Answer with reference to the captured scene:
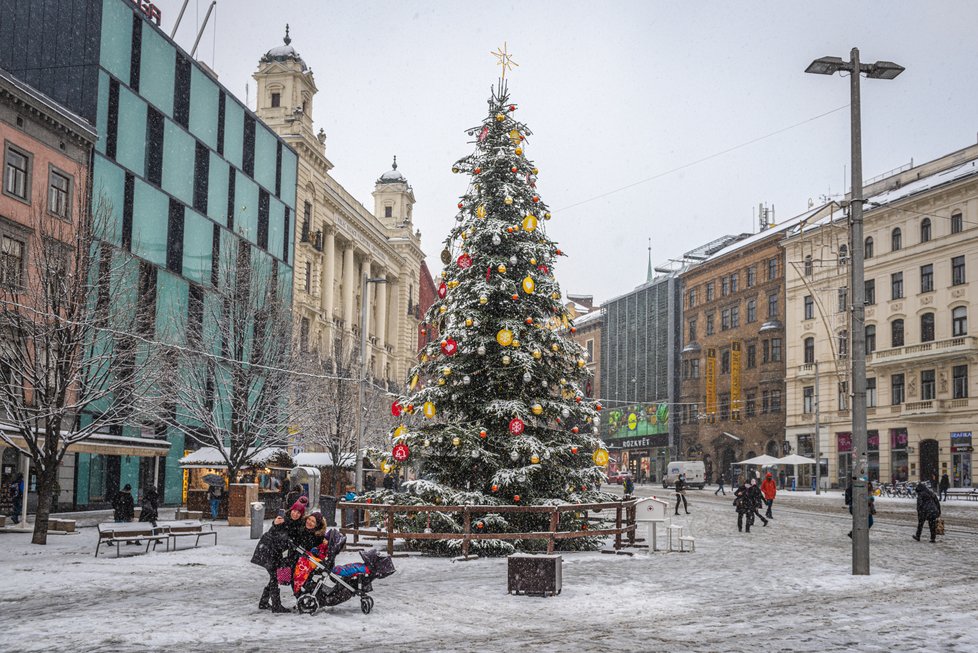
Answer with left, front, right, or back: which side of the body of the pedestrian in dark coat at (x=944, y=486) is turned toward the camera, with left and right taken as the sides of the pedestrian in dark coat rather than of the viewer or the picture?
back

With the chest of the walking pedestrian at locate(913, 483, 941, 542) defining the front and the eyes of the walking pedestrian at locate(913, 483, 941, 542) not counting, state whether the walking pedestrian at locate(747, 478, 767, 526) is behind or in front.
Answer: in front

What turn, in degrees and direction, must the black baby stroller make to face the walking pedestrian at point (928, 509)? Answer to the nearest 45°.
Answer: approximately 45° to its left

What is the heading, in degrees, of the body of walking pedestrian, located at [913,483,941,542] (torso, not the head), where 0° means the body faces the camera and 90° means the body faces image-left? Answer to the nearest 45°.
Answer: approximately 90°

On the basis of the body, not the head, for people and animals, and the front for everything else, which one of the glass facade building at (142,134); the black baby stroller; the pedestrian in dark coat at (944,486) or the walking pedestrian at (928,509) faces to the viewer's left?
the walking pedestrian

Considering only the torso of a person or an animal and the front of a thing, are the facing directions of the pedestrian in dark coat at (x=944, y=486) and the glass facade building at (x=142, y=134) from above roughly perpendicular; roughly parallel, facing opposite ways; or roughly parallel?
roughly perpendicular

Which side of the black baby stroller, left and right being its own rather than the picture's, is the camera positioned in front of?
right

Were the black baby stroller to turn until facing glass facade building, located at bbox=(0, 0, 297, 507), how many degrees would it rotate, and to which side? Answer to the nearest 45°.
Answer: approximately 90° to its left
